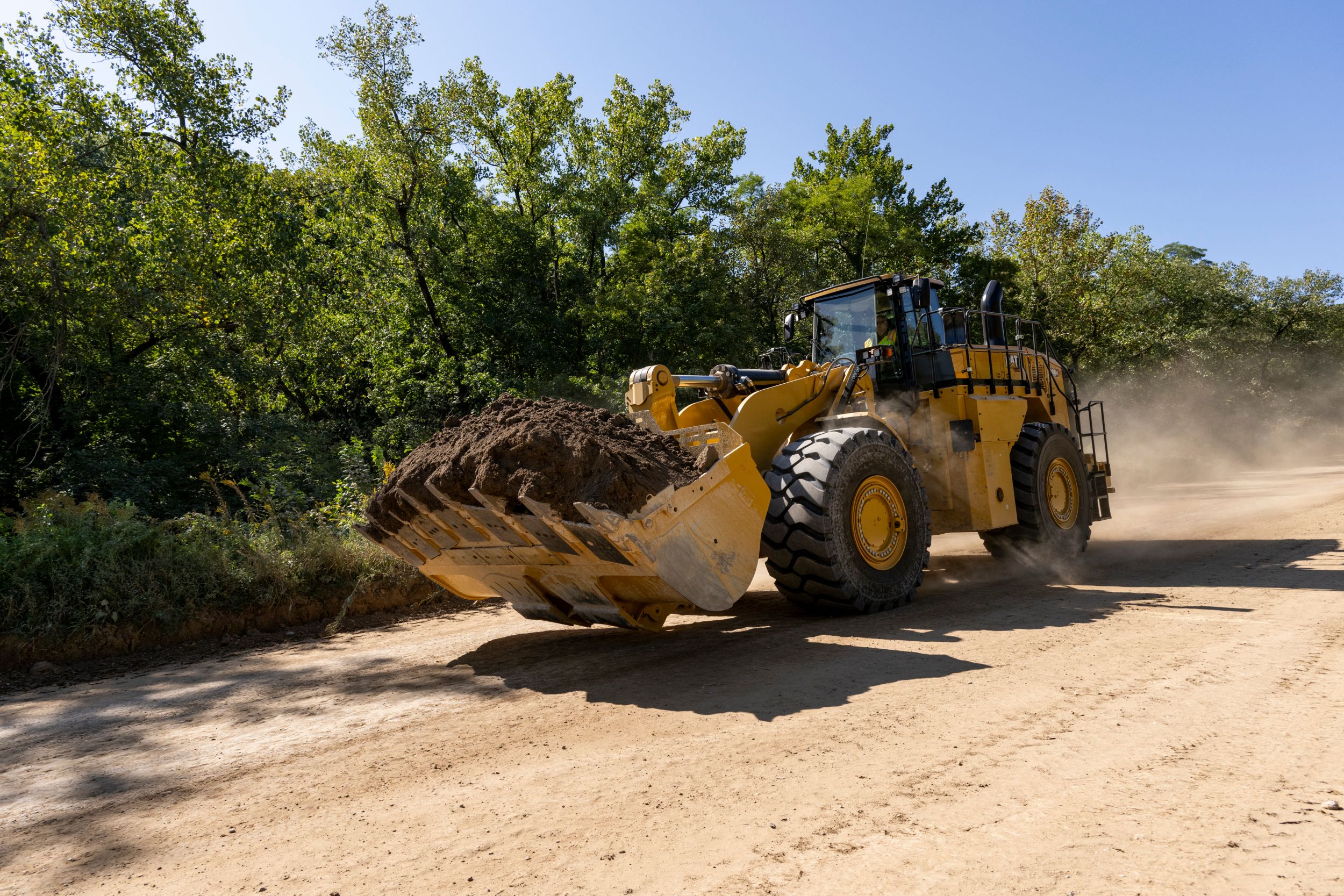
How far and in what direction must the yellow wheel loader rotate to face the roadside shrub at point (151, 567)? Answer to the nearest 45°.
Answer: approximately 45° to its right

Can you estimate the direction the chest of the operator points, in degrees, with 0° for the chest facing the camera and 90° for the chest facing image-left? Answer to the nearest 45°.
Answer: approximately 45°

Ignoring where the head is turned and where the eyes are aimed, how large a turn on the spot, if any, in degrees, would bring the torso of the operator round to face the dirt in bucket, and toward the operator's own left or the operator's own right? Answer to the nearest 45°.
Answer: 0° — they already face it

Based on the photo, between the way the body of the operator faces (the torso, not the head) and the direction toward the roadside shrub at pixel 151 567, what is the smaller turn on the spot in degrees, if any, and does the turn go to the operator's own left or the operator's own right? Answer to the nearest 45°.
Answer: approximately 45° to the operator's own right

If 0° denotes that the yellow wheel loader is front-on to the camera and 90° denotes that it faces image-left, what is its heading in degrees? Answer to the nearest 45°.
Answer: approximately 45°
